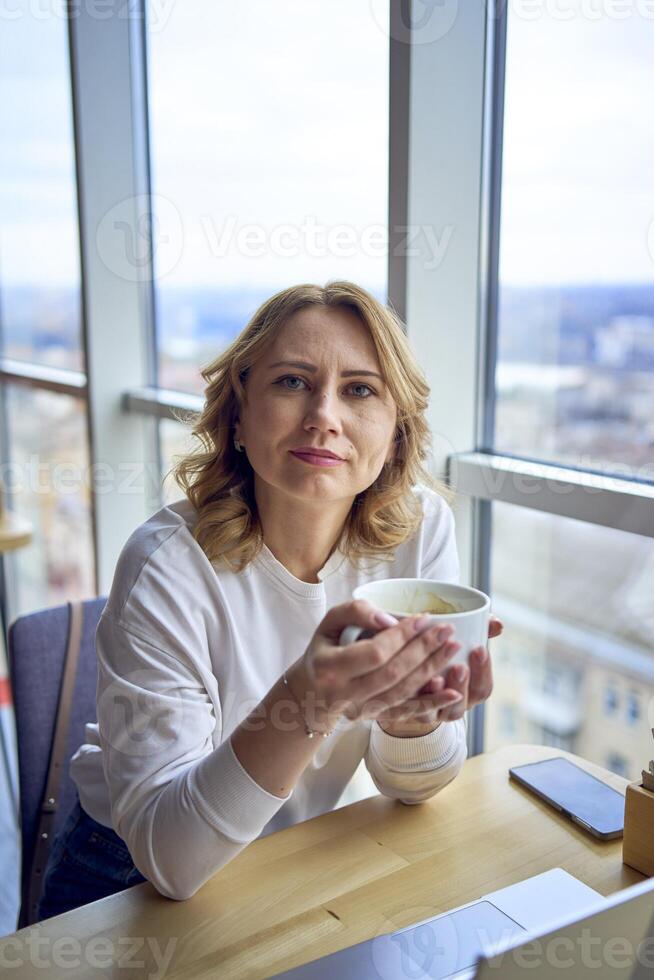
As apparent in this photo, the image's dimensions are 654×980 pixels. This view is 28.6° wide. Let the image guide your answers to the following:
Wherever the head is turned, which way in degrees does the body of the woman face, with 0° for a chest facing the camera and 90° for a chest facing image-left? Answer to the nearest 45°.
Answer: approximately 315°

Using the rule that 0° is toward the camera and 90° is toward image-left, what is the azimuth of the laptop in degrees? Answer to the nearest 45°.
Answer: approximately 135°

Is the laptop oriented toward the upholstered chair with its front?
yes

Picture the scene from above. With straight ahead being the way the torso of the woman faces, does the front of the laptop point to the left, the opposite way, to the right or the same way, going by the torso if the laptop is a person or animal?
the opposite way
